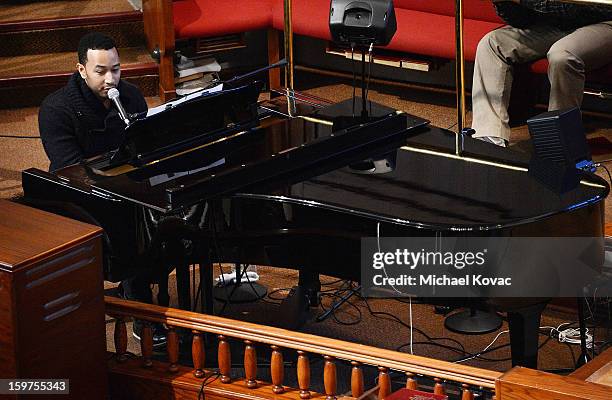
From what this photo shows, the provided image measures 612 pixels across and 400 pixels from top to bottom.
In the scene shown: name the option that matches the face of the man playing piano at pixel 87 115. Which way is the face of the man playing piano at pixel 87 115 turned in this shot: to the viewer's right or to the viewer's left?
to the viewer's right

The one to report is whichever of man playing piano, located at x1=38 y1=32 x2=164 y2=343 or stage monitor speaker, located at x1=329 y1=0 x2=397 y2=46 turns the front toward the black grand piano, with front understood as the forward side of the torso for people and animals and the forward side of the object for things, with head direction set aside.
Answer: the man playing piano

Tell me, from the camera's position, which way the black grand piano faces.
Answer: facing away from the viewer and to the left of the viewer

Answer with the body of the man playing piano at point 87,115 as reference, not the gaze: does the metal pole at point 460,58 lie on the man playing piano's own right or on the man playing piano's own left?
on the man playing piano's own left

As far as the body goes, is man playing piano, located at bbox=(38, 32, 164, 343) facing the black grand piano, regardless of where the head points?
yes

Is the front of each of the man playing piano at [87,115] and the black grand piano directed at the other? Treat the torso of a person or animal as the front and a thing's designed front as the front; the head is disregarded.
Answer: yes
